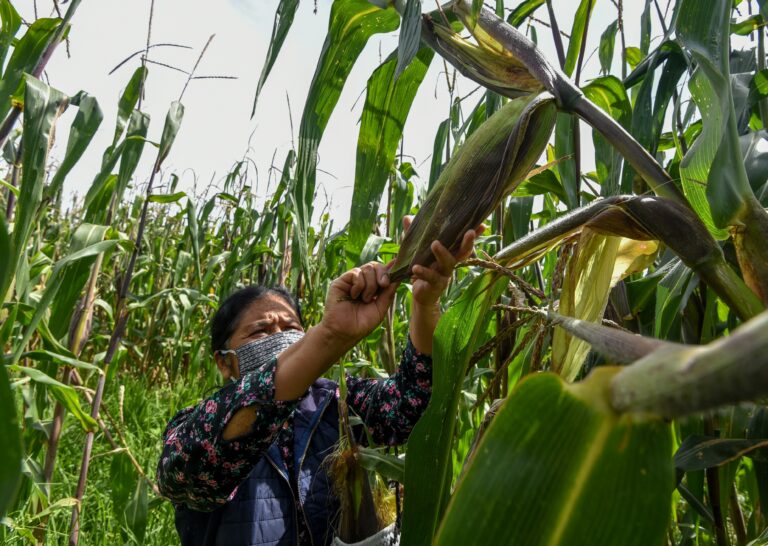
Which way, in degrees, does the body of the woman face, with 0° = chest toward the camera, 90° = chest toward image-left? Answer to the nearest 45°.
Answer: approximately 315°
